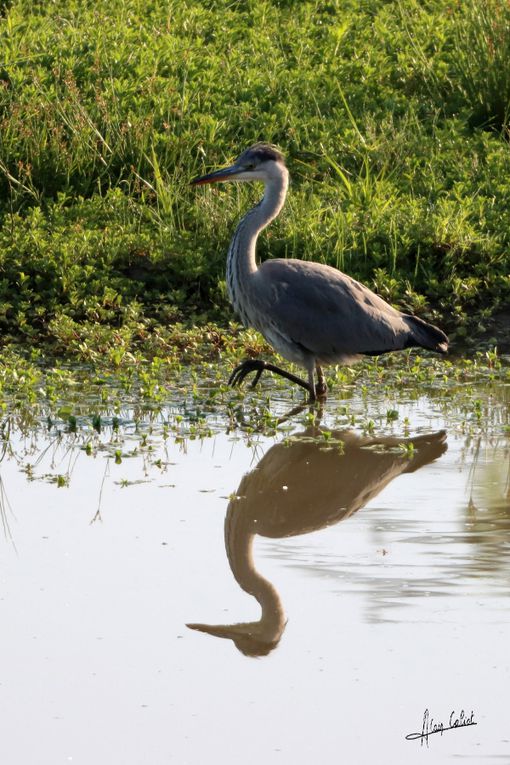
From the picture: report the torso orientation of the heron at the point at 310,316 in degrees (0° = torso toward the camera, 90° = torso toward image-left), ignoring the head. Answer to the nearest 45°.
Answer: approximately 90°
